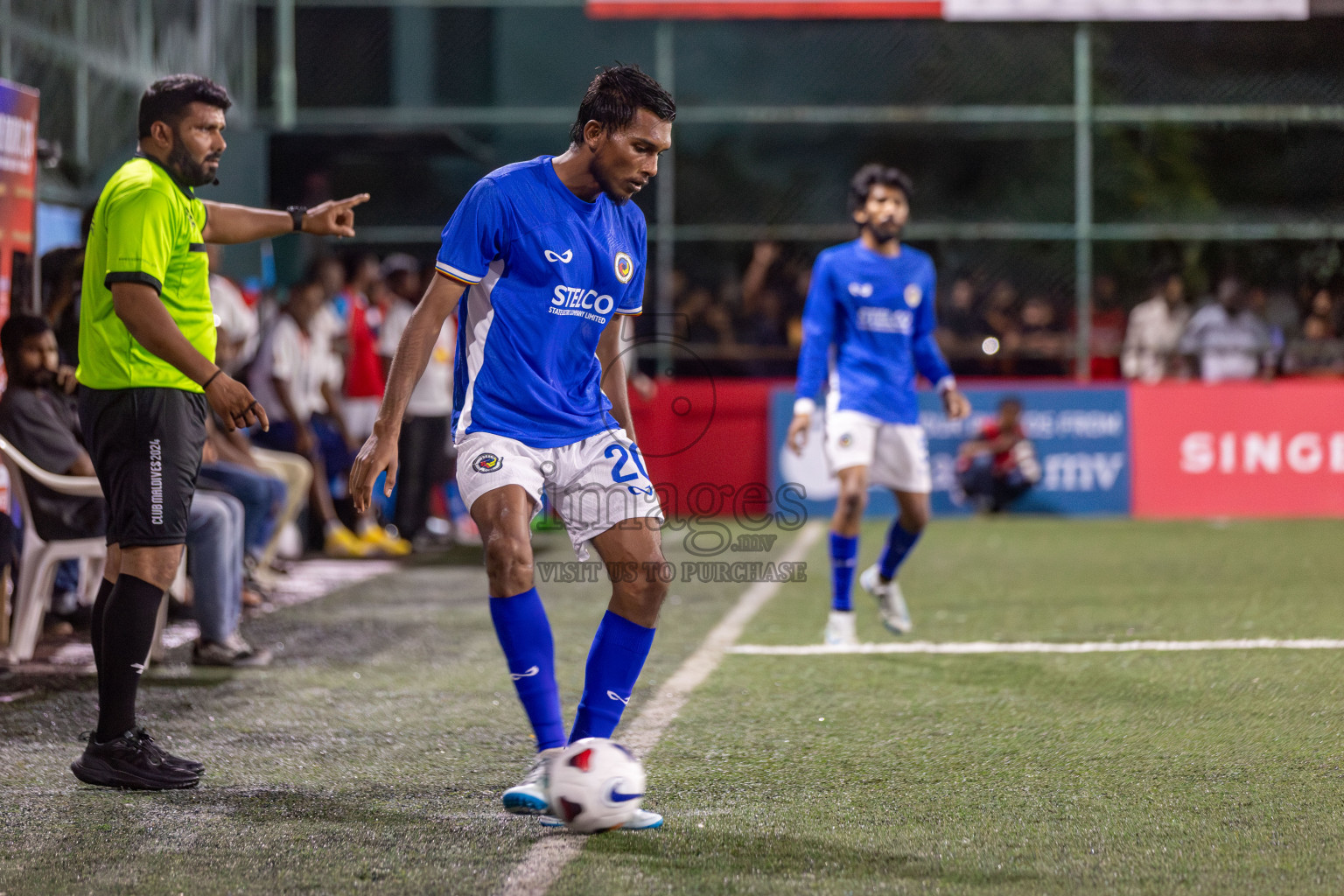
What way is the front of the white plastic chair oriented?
to the viewer's right

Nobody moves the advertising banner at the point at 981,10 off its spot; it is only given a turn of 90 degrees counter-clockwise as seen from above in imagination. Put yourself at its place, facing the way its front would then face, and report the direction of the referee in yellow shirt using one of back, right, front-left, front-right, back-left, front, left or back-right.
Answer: right

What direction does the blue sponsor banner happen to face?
toward the camera

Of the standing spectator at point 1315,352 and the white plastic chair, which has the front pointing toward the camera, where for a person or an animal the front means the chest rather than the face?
the standing spectator

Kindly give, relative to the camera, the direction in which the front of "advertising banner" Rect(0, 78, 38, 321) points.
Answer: facing the viewer and to the right of the viewer

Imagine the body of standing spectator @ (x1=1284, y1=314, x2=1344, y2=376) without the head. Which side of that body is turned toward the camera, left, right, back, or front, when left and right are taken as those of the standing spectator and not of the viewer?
front

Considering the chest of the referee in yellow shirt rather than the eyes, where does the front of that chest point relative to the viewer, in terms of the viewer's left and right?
facing to the right of the viewer

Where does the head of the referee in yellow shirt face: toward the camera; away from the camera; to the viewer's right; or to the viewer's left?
to the viewer's right

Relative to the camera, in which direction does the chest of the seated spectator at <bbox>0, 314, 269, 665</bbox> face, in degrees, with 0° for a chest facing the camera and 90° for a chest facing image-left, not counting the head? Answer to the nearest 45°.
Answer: approximately 270°

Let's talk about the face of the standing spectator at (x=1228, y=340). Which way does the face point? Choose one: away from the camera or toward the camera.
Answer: toward the camera

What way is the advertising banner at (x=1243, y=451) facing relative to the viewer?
toward the camera

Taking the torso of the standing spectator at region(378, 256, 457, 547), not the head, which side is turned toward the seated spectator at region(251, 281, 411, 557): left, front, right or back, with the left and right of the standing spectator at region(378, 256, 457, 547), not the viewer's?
right

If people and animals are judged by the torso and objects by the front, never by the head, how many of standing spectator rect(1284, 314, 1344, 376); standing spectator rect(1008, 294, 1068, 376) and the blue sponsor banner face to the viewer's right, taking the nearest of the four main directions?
0

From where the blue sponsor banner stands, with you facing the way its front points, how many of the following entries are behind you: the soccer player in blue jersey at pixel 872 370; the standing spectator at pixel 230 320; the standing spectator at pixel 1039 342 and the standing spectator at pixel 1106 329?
2
